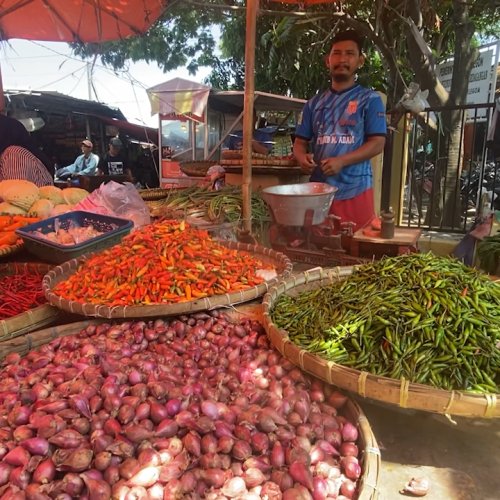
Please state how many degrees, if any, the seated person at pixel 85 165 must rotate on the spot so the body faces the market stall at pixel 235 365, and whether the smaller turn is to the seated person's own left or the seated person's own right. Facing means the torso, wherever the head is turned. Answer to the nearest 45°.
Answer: approximately 45° to the seated person's own left

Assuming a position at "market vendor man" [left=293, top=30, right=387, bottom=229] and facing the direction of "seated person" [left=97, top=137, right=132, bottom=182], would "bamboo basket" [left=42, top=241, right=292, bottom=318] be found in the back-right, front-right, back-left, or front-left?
back-left

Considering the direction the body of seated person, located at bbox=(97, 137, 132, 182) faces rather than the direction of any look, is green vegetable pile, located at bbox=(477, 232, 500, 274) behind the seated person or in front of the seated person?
in front

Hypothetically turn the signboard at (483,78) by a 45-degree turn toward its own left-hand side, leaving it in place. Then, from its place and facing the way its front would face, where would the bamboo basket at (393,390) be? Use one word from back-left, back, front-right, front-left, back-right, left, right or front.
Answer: front

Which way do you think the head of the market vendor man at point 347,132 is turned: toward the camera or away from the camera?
toward the camera

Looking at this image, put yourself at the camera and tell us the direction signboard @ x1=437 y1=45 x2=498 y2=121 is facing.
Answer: facing the viewer and to the left of the viewer

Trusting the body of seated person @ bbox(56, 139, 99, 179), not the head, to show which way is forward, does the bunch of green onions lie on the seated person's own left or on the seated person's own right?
on the seated person's own left

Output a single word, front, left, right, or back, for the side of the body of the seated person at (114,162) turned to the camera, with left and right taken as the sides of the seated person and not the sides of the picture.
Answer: front

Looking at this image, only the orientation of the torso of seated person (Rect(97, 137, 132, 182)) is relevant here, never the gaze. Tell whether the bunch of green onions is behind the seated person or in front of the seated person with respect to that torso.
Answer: in front

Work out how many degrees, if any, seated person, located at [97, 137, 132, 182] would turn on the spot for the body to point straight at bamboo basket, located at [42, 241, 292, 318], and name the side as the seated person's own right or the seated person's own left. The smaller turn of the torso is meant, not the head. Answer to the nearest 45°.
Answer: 0° — they already face it

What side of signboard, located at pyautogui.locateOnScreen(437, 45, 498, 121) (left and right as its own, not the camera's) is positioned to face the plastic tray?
front

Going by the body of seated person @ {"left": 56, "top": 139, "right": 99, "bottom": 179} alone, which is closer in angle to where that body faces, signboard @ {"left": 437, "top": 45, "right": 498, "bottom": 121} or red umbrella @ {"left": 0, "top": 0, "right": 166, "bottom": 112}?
the red umbrella

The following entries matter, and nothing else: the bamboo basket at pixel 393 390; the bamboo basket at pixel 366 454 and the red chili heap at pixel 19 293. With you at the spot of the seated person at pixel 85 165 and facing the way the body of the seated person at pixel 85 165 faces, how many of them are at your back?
0

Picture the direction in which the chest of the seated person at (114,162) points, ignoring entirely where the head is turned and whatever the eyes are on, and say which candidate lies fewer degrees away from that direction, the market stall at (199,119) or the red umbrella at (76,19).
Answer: the red umbrella

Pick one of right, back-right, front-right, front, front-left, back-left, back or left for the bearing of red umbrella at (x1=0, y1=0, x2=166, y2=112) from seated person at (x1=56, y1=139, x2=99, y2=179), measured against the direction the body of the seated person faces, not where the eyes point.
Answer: front-left

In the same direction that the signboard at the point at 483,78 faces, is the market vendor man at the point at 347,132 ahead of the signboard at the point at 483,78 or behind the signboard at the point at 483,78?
ahead
